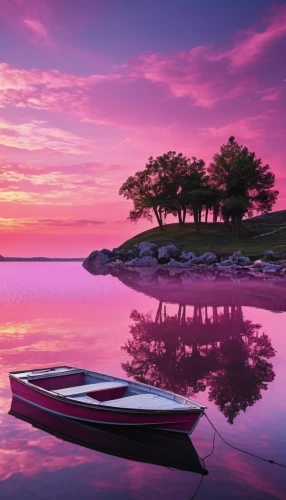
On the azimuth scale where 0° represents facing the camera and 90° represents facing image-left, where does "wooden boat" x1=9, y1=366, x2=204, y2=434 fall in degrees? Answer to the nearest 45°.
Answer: approximately 315°
